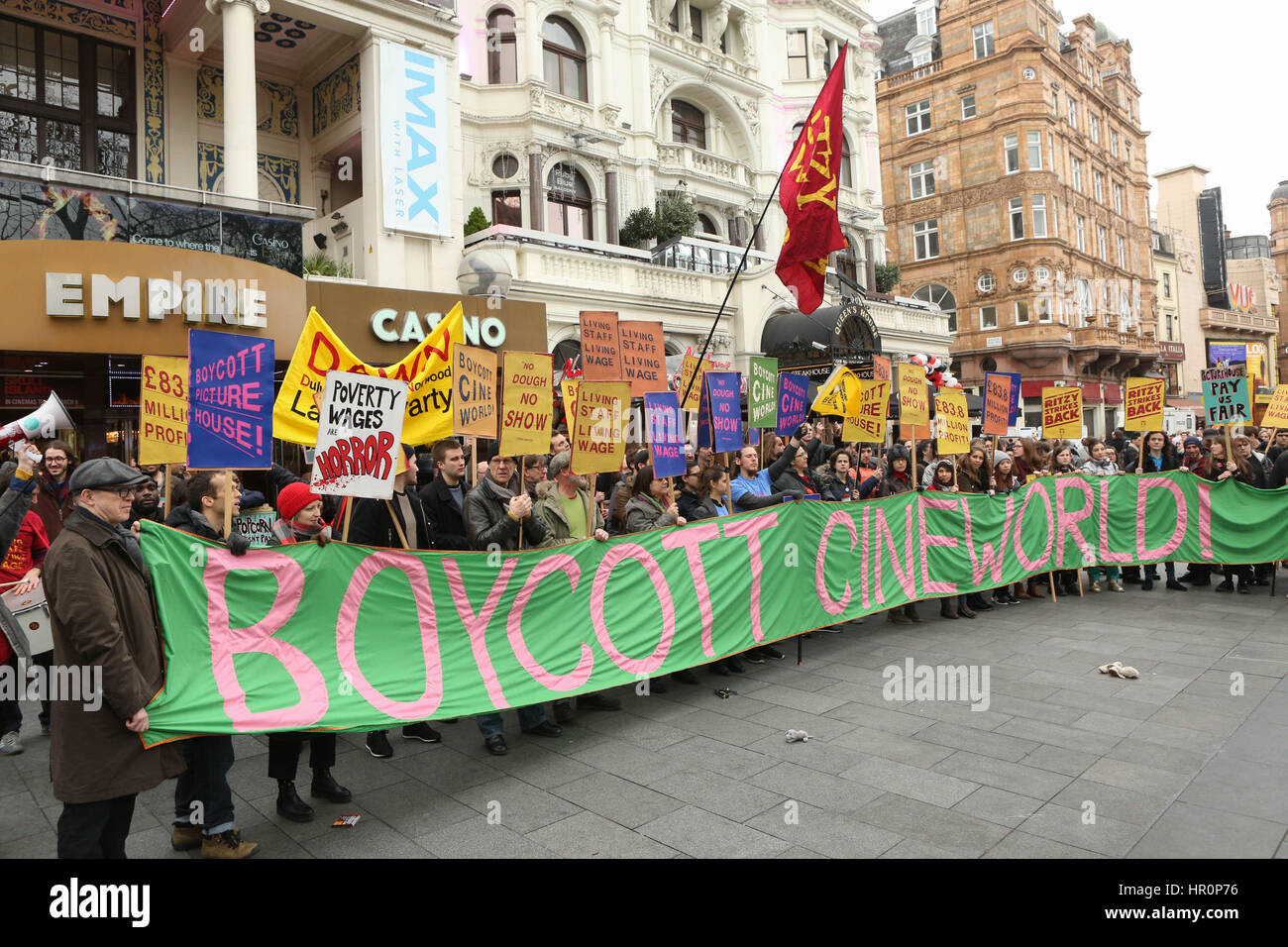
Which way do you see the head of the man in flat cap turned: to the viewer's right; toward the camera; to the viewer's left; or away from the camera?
to the viewer's right

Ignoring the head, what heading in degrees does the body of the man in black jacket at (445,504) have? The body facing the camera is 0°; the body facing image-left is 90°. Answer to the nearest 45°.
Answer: approximately 315°

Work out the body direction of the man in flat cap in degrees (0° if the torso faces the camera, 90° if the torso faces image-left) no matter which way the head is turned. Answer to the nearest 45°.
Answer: approximately 270°

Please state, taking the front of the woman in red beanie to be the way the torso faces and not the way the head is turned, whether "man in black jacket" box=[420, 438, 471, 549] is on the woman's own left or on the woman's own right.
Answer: on the woman's own left

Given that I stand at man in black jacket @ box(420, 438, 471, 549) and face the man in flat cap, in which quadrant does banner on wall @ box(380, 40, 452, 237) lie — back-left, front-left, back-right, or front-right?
back-right

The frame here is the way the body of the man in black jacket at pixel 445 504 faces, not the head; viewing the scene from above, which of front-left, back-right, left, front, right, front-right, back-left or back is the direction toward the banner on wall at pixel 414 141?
back-left

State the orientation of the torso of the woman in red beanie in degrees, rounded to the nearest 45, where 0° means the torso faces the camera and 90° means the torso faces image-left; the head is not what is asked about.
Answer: approximately 315°
